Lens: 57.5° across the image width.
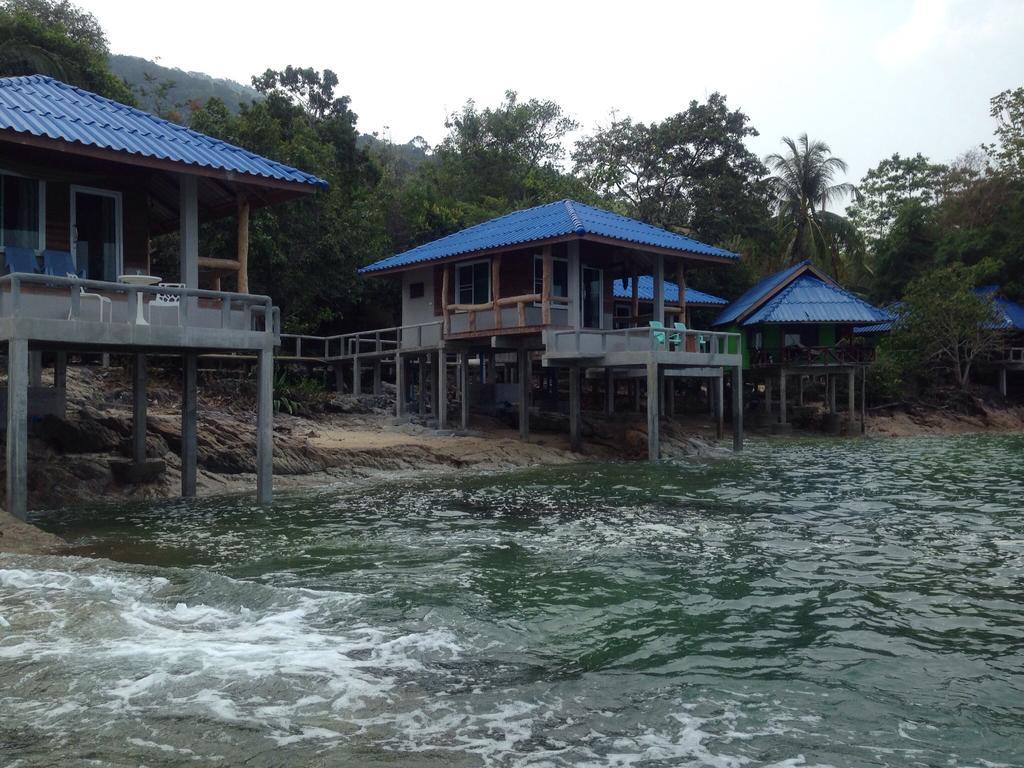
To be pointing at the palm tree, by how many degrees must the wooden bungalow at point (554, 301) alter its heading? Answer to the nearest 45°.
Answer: approximately 90° to its left

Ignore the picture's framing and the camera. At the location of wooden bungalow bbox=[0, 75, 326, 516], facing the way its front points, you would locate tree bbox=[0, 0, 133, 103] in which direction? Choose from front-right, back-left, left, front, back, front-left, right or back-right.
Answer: back-left

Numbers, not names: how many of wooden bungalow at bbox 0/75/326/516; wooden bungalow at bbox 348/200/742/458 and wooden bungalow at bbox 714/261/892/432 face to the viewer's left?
0

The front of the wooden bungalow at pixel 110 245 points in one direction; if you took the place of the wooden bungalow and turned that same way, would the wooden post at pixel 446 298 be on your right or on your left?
on your left

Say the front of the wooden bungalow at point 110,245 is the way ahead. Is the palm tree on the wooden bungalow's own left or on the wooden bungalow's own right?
on the wooden bungalow's own left

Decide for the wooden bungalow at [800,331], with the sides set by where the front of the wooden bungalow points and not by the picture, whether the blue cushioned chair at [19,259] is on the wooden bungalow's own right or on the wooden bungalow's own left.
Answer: on the wooden bungalow's own right

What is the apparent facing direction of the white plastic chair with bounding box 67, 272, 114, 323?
to the viewer's right

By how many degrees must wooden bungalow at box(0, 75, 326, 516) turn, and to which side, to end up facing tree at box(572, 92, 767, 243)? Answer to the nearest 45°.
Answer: approximately 90° to its left

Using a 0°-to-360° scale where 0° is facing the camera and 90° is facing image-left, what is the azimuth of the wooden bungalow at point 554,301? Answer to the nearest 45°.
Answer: approximately 315°

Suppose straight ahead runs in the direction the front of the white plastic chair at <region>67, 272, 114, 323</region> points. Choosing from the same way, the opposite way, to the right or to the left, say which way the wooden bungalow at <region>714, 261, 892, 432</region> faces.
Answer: to the right

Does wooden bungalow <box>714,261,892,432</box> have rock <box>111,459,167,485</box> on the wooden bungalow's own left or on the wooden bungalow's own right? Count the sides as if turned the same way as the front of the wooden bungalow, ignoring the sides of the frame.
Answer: on the wooden bungalow's own right

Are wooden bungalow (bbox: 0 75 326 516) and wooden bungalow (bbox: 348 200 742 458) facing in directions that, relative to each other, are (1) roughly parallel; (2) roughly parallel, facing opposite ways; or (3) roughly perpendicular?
roughly parallel

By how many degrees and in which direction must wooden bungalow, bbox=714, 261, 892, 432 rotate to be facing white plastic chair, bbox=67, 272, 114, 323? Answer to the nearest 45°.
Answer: approximately 45° to its right

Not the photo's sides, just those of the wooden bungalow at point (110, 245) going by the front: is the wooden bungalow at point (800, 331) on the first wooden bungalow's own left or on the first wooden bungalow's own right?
on the first wooden bungalow's own left
